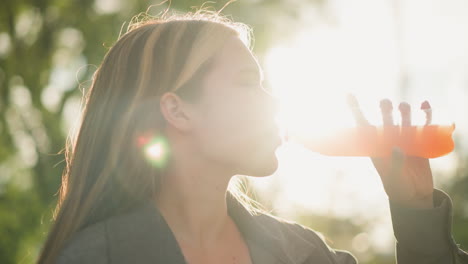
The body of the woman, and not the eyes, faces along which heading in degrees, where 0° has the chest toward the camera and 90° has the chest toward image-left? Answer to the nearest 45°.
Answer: approximately 315°

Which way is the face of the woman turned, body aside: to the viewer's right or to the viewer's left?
to the viewer's right
